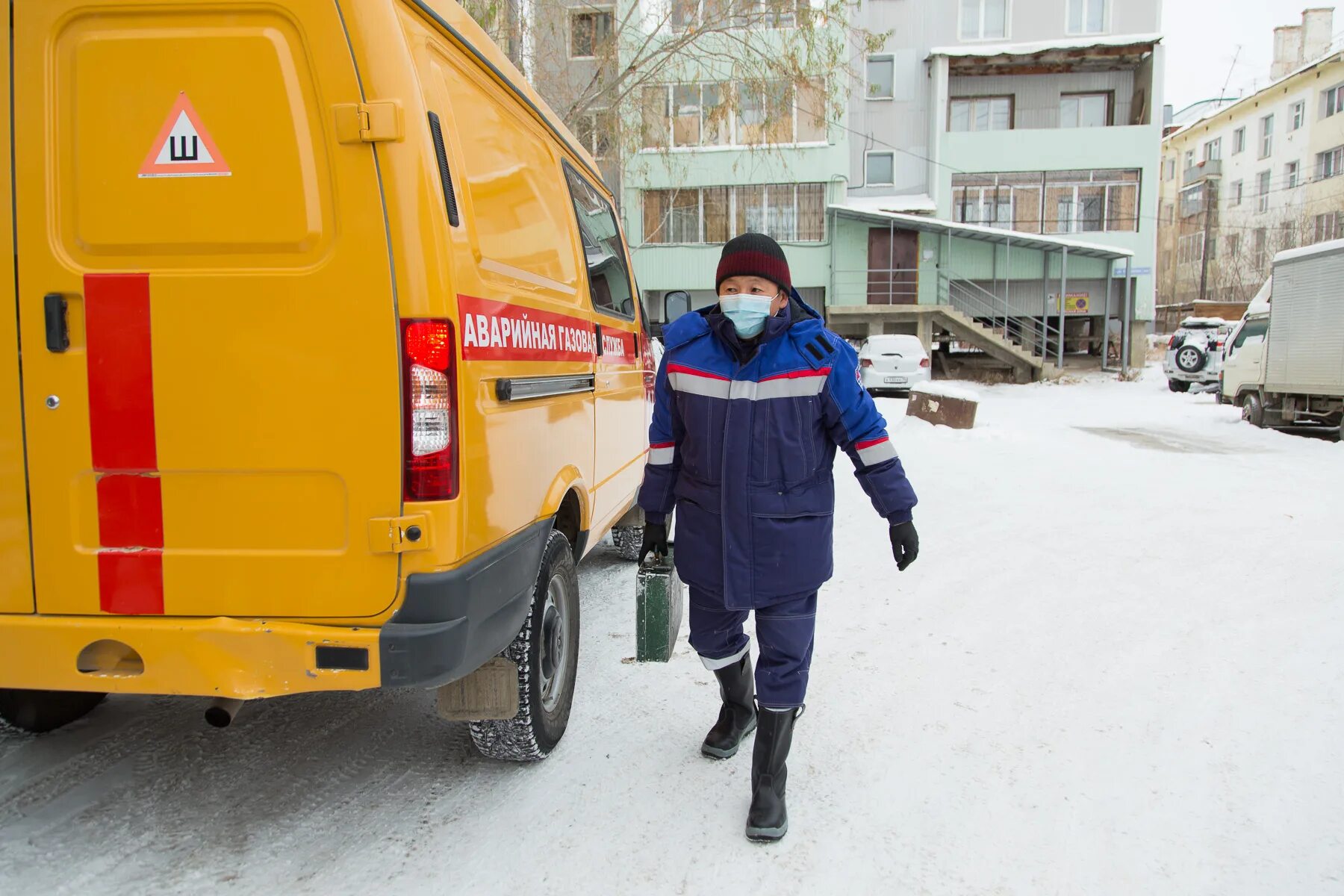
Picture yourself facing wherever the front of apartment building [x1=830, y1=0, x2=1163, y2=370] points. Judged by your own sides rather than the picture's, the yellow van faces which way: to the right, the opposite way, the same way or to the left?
the opposite way

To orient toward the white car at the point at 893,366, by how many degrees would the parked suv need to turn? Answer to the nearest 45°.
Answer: approximately 135° to its left

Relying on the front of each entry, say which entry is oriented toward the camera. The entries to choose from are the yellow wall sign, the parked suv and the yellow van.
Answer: the yellow wall sign

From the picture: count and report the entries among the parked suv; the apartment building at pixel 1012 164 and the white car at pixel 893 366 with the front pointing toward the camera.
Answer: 1

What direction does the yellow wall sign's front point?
toward the camera

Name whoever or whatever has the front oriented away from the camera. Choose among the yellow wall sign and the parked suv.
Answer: the parked suv

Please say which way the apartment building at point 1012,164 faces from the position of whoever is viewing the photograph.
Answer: facing the viewer

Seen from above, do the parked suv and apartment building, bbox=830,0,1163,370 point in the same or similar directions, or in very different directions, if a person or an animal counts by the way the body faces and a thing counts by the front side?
very different directions

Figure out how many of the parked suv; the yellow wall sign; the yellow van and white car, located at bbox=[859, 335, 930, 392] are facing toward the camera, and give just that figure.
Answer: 1

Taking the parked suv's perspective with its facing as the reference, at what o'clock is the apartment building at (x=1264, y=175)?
The apartment building is roughly at 12 o'clock from the parked suv.

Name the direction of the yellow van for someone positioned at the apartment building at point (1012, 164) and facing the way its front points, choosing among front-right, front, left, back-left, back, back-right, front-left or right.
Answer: front

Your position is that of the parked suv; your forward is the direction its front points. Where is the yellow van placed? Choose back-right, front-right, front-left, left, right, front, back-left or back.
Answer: back

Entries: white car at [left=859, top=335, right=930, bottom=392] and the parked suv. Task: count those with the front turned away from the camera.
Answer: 2

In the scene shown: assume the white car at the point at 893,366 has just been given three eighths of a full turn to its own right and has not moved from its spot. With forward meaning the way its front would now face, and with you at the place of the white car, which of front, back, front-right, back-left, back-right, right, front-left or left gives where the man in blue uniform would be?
front-right

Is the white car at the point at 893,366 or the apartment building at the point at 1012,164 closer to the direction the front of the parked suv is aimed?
the apartment building

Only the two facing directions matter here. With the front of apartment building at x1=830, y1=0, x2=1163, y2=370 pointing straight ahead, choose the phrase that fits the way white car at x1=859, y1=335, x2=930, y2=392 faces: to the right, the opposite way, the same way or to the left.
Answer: the opposite way

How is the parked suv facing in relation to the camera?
away from the camera

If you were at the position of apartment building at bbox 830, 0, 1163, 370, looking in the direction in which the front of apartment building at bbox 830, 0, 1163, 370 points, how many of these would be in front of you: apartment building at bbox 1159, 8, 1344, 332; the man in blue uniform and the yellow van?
2

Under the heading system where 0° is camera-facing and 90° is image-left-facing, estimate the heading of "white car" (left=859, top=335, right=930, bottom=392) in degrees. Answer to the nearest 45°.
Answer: approximately 180°
